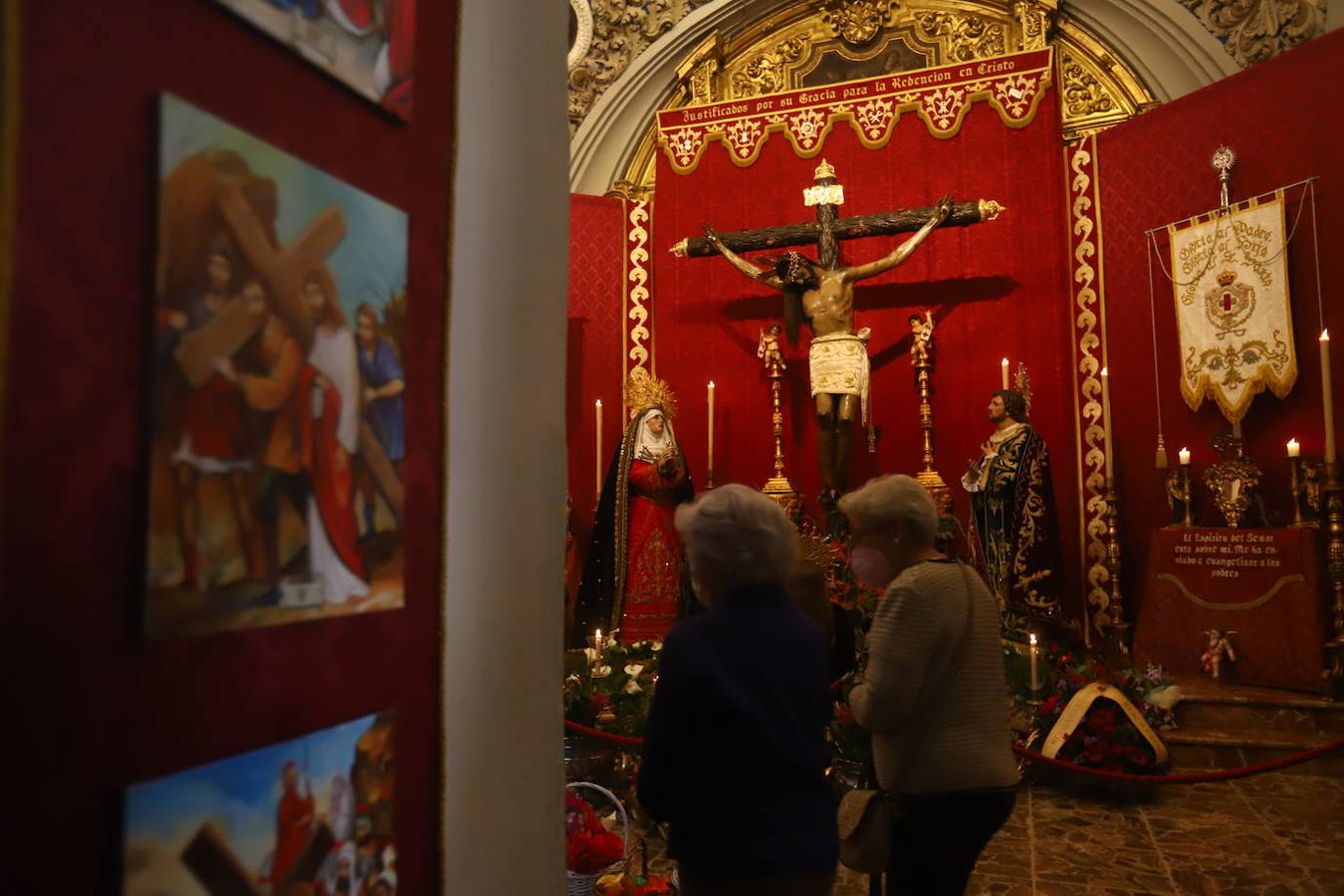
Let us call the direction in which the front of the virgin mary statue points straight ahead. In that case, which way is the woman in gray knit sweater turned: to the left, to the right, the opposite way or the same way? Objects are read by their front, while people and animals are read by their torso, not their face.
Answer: the opposite way

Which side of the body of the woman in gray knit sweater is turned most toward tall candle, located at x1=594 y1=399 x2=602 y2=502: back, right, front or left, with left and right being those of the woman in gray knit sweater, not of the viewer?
front

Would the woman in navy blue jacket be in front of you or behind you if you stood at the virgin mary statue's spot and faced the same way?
in front

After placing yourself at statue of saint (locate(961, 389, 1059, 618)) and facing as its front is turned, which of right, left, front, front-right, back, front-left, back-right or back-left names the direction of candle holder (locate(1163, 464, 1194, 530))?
back-left

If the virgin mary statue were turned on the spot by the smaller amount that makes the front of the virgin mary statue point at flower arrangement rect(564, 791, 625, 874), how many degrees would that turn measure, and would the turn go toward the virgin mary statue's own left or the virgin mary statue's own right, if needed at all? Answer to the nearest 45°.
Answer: approximately 45° to the virgin mary statue's own right

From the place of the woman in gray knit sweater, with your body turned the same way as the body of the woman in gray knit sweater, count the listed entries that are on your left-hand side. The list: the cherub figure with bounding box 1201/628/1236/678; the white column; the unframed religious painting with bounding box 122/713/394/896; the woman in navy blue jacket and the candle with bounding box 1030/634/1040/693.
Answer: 3

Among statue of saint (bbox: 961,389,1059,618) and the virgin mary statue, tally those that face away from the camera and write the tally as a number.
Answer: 0

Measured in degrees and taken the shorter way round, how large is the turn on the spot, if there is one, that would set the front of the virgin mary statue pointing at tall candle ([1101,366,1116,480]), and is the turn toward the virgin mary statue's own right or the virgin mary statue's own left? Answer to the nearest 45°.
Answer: approximately 45° to the virgin mary statue's own left

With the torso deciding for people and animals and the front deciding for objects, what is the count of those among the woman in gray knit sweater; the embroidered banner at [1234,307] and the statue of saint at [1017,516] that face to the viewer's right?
0

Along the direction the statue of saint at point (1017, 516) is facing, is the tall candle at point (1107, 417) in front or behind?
behind

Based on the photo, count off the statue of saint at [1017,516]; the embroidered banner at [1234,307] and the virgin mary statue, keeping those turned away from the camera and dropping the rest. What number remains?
0

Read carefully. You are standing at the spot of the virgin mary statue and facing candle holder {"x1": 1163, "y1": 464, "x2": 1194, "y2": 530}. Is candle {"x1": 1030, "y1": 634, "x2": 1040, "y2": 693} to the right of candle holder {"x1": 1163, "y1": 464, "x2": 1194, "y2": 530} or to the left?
right

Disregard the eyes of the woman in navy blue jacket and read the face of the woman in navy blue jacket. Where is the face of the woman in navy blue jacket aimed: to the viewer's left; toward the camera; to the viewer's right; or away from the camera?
away from the camera

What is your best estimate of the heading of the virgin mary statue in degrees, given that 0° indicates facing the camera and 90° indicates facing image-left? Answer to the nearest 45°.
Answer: approximately 315°

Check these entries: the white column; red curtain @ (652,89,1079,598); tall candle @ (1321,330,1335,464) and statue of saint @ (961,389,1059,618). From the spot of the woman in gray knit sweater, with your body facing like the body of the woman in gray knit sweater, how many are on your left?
1
